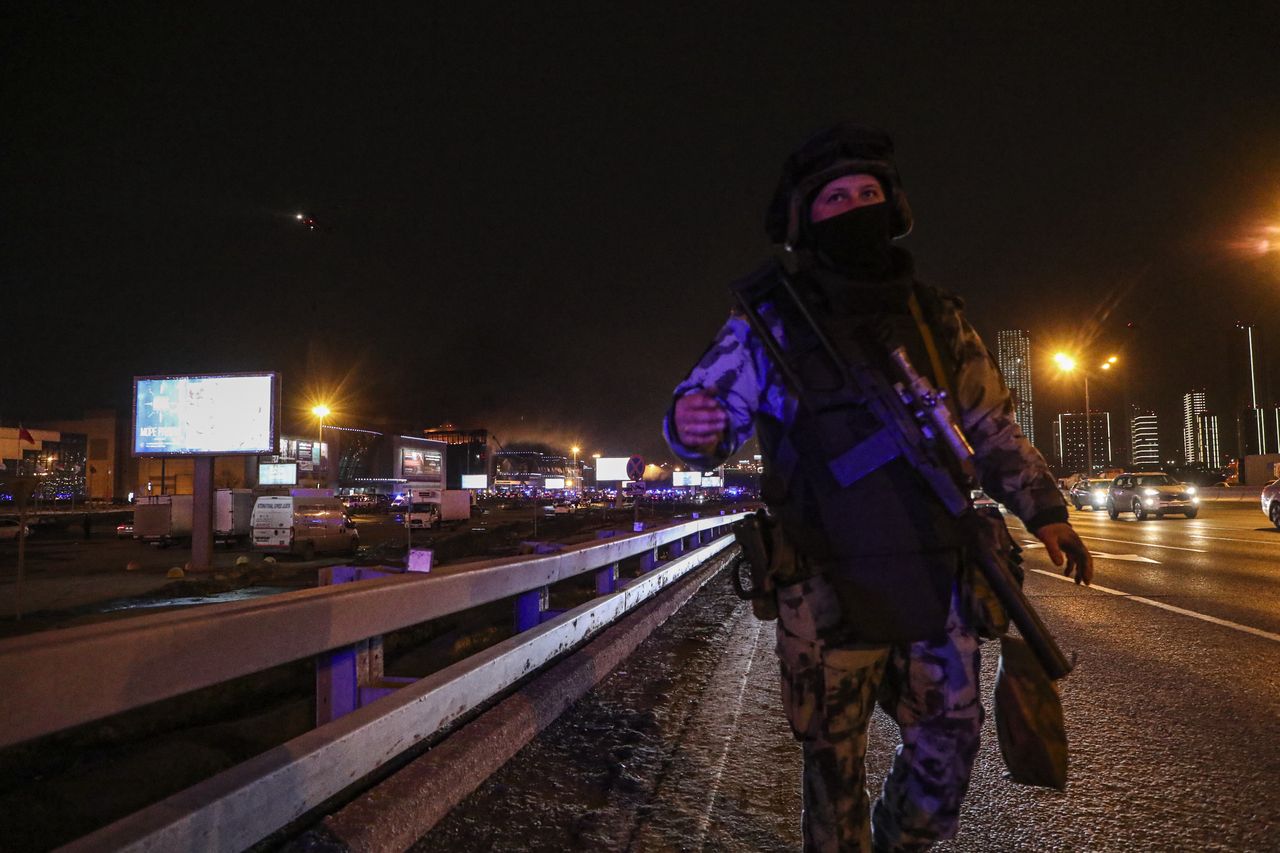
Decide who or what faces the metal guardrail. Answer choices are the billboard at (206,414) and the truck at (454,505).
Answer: the billboard

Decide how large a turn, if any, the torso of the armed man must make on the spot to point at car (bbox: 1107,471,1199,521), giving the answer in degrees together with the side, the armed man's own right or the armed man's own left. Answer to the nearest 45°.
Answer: approximately 180°

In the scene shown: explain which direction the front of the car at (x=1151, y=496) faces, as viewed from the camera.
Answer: facing the viewer and to the right of the viewer

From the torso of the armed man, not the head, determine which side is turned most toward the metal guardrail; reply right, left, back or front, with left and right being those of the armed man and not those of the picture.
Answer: right

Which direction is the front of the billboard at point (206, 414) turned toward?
toward the camera

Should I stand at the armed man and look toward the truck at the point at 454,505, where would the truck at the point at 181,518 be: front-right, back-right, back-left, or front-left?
front-left

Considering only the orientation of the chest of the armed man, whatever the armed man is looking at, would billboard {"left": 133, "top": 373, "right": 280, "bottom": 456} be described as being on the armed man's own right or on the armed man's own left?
on the armed man's own right

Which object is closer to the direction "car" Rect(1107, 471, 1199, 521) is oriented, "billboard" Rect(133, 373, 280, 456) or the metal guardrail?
the metal guardrail

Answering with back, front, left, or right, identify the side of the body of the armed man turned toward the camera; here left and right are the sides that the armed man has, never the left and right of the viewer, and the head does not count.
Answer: front

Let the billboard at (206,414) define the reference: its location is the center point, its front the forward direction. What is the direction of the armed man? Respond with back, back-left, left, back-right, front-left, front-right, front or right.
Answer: front

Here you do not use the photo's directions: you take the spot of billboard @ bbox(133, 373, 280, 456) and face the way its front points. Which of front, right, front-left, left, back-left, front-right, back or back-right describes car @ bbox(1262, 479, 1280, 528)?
front-left

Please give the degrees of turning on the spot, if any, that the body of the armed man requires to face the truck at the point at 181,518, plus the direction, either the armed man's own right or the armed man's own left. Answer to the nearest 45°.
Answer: approximately 135° to the armed man's own right
